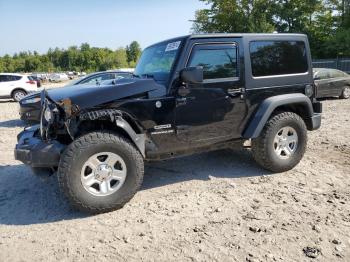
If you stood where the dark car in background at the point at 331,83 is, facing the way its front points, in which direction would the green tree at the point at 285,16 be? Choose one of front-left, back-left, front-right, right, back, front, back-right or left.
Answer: right

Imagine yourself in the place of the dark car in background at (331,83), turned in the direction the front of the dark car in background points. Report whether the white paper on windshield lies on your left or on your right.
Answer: on your left

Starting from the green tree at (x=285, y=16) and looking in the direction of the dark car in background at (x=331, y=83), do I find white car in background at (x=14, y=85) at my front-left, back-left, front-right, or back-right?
front-right

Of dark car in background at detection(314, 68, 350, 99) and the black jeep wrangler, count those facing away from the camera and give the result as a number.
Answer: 0

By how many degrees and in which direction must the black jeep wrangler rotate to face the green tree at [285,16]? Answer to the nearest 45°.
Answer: approximately 135° to its right

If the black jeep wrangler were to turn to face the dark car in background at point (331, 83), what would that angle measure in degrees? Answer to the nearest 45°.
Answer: approximately 180°

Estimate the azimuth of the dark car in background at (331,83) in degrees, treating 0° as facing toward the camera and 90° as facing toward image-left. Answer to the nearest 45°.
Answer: approximately 90°

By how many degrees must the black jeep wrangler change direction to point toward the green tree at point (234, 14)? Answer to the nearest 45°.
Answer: approximately 135° to its right

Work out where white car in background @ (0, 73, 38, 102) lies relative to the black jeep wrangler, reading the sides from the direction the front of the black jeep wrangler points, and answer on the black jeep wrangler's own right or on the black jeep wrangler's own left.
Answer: on the black jeep wrangler's own right

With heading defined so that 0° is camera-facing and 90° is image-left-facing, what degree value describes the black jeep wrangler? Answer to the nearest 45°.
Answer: approximately 45°
